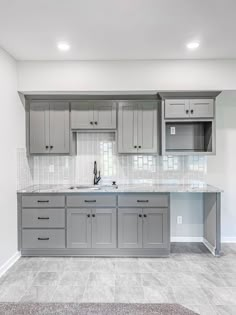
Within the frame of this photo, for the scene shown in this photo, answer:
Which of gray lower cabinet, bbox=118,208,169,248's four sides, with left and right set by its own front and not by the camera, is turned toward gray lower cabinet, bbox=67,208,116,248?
right

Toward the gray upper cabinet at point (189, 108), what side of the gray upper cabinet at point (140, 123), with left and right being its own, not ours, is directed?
left

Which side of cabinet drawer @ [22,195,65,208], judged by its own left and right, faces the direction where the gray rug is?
front

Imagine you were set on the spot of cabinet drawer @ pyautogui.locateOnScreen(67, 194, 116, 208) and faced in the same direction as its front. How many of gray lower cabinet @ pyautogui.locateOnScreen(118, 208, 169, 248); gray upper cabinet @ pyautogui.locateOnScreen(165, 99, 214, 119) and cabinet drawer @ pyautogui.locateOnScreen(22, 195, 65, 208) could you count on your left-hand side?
2

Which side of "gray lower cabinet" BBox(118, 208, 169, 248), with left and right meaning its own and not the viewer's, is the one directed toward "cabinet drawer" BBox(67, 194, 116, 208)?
right

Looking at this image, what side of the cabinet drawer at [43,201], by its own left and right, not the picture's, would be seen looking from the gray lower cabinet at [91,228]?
left

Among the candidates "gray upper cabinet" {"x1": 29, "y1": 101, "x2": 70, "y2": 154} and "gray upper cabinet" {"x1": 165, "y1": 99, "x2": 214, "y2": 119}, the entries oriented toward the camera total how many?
2

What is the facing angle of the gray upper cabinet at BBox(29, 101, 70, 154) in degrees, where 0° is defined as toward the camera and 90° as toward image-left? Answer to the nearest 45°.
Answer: approximately 0°
